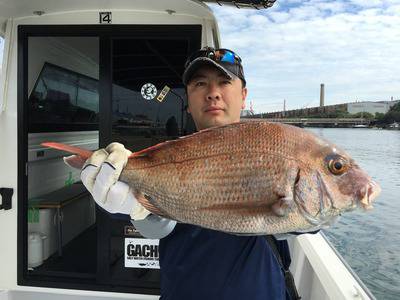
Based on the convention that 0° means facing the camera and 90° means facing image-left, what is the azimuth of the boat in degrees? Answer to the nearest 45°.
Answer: approximately 180°
